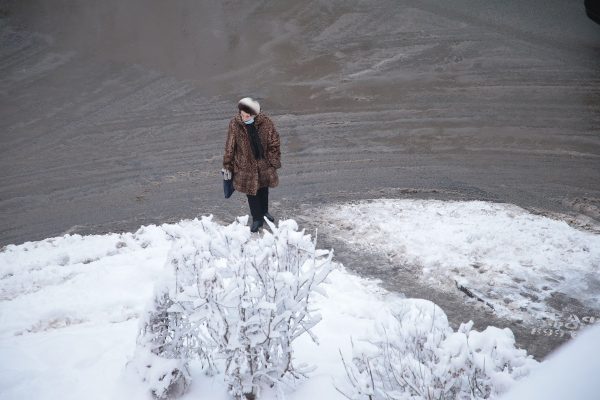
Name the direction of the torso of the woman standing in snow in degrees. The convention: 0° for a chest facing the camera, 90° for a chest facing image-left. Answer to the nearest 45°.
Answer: approximately 0°

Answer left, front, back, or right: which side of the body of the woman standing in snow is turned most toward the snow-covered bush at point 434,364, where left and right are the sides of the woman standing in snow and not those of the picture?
front
